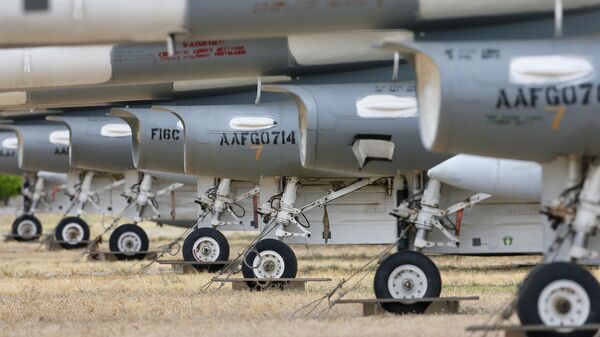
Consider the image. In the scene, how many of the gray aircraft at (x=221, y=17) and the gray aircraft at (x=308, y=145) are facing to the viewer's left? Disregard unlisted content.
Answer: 2

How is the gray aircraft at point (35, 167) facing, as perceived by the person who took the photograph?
facing to the left of the viewer

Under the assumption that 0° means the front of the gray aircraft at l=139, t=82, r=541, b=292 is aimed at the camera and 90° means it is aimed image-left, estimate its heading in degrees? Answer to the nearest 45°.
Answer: approximately 90°

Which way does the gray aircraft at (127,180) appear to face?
to the viewer's left

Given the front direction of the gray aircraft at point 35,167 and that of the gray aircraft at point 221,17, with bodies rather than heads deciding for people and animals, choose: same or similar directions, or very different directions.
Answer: same or similar directions

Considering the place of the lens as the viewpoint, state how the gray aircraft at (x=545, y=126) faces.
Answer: facing to the left of the viewer

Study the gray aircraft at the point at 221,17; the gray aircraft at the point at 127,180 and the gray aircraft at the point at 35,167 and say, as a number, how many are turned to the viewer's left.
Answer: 3

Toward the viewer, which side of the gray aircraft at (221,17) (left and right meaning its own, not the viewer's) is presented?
left
